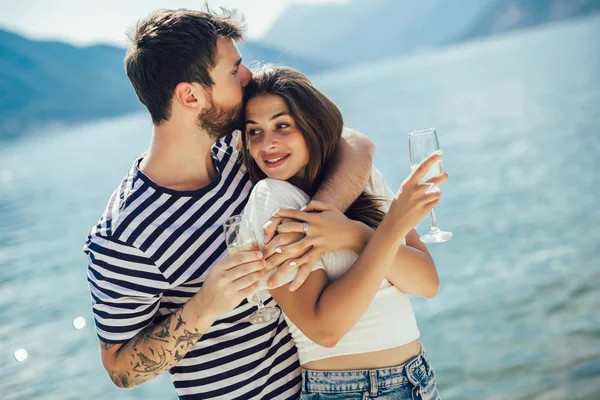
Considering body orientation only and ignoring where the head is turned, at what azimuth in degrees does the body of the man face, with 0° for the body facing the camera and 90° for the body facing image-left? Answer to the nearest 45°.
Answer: approximately 315°

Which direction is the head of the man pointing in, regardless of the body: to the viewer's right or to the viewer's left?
to the viewer's right

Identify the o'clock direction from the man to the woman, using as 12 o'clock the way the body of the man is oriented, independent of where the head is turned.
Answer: The woman is roughly at 11 o'clock from the man.
